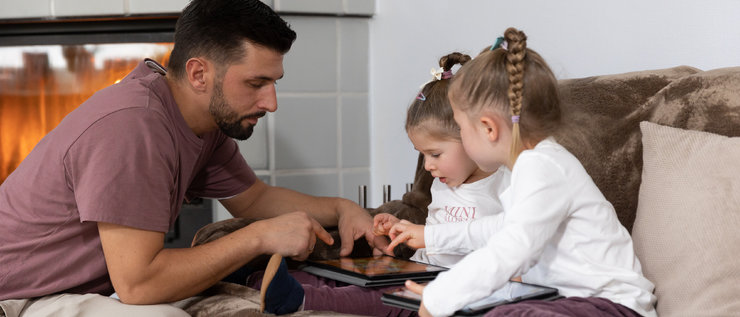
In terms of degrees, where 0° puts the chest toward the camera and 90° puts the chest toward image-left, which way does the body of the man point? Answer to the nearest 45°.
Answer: approximately 270°

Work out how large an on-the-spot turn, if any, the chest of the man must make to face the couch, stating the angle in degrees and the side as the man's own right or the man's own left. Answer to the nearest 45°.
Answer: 0° — they already face it

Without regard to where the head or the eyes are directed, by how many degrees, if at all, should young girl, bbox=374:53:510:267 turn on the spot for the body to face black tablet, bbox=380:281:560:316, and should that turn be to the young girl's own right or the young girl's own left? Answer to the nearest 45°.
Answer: approximately 45° to the young girl's own left

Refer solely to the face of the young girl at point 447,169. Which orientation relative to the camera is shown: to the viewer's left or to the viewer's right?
to the viewer's left

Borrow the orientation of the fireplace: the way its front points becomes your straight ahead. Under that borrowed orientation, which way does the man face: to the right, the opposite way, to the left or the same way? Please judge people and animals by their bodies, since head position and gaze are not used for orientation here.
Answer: to the left

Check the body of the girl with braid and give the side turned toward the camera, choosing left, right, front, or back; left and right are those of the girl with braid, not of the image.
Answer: left

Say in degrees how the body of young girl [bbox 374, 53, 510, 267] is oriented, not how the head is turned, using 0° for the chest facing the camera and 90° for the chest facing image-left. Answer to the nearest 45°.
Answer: approximately 45°

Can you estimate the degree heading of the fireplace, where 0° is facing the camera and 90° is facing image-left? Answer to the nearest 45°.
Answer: approximately 0°
